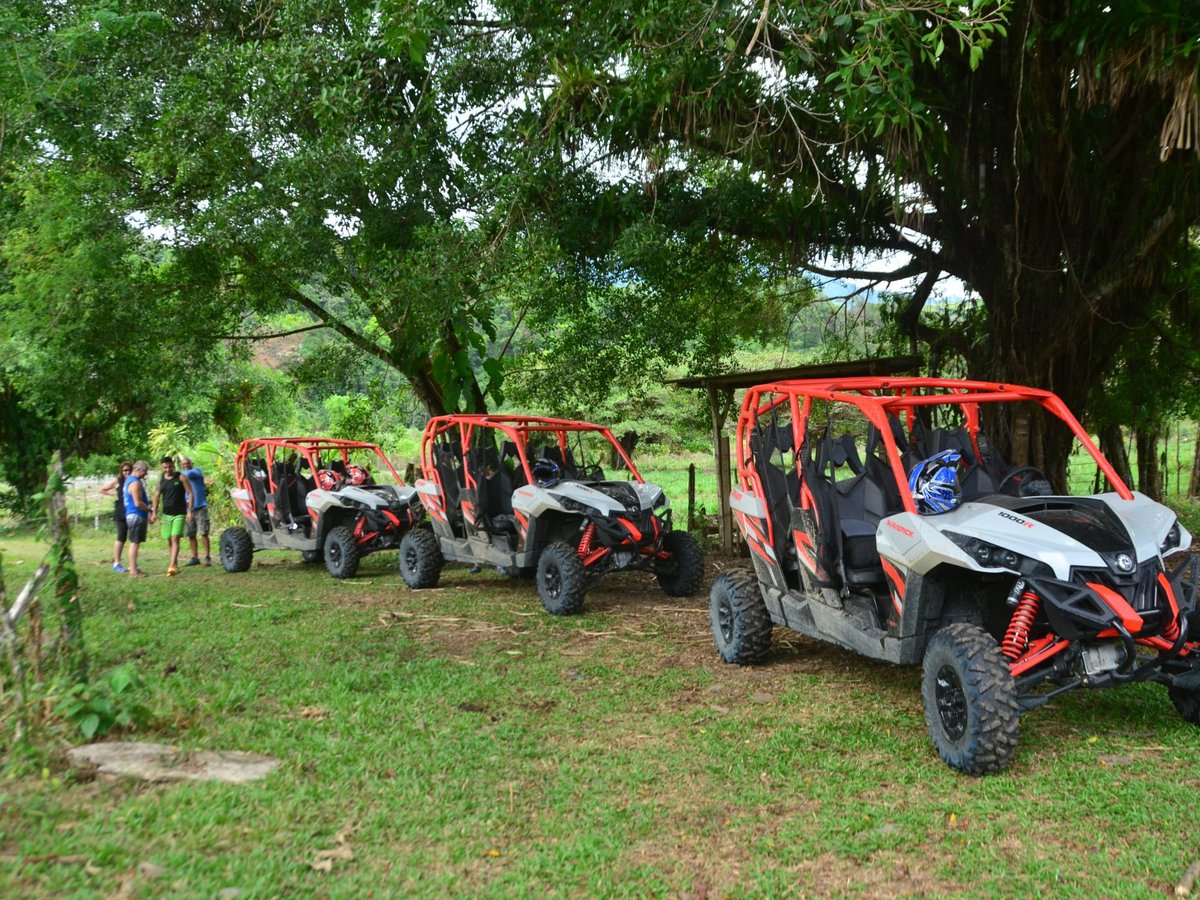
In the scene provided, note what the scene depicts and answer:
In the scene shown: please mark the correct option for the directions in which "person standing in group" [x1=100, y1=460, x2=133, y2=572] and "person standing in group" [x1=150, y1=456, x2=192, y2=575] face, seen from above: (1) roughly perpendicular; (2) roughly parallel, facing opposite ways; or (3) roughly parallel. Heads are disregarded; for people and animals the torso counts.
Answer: roughly perpendicular

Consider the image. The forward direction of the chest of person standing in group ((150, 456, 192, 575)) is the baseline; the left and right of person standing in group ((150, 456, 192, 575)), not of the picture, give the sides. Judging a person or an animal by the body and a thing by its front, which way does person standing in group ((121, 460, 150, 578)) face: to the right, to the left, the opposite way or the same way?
to the left

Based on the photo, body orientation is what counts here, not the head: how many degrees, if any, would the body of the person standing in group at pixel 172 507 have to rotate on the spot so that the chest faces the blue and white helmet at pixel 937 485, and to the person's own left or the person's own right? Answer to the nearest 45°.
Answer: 0° — they already face it

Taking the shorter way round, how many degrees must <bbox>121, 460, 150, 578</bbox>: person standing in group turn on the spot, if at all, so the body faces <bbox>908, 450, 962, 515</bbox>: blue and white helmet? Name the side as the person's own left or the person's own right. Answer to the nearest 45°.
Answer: approximately 90° to the person's own right

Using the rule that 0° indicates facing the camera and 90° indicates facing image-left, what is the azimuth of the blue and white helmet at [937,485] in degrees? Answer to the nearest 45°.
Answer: approximately 315°

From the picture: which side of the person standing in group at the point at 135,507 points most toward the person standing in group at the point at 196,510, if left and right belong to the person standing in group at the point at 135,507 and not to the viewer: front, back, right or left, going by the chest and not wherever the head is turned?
front

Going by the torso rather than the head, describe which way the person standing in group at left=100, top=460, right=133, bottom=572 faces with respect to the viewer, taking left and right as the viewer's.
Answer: facing to the right of the viewer

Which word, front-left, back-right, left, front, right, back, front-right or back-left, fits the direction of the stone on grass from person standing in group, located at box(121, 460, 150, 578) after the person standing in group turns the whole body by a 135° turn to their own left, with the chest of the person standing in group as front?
back-left

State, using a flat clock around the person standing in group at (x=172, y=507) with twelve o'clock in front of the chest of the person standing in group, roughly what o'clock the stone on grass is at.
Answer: The stone on grass is roughly at 12 o'clock from the person standing in group.

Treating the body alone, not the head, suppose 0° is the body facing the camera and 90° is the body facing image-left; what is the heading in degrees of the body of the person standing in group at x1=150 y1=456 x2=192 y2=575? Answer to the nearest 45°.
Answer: approximately 0°

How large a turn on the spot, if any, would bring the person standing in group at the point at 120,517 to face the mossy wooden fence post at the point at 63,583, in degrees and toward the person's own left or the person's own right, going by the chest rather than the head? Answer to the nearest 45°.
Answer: approximately 90° to the person's own right

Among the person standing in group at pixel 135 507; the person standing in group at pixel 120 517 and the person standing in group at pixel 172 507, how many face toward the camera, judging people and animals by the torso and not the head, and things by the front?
2

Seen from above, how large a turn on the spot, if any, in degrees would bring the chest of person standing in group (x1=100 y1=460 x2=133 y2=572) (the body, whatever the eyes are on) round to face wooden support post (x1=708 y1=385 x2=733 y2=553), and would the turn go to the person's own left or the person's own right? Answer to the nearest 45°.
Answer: approximately 45° to the person's own right
